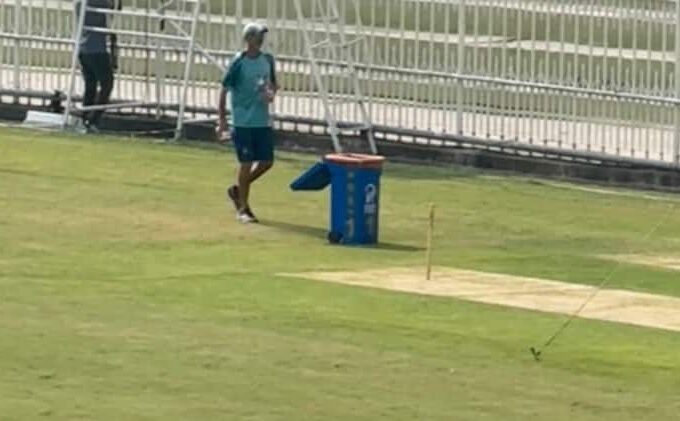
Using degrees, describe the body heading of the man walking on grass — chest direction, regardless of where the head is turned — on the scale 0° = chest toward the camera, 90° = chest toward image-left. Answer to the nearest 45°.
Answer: approximately 315°

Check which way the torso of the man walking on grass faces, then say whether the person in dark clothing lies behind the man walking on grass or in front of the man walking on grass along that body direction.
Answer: behind

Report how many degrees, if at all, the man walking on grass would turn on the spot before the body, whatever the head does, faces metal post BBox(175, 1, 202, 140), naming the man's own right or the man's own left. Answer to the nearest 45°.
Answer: approximately 135° to the man's own left

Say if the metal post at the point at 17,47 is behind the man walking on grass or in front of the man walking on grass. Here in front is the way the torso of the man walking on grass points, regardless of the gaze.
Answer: behind

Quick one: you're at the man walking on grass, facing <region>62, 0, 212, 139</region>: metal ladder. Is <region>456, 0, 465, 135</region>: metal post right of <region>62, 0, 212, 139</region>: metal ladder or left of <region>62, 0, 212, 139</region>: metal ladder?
right

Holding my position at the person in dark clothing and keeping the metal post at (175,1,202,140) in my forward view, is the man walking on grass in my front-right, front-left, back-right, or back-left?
front-right

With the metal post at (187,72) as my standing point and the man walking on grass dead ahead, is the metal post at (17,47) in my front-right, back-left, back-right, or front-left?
back-right

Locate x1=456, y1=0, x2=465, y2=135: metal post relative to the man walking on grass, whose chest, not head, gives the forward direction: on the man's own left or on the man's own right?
on the man's own left

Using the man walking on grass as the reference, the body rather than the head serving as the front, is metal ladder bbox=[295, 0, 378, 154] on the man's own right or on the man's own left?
on the man's own left
